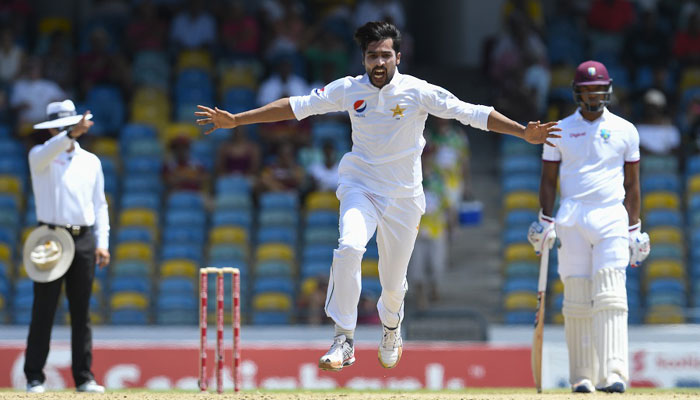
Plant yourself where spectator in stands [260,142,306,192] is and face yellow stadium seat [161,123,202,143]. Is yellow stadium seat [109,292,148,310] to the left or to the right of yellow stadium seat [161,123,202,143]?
left

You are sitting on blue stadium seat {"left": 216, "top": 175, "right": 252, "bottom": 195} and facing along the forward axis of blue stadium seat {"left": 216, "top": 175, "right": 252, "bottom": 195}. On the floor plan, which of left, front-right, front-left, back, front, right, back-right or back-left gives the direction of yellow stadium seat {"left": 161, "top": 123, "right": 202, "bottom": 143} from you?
back-right

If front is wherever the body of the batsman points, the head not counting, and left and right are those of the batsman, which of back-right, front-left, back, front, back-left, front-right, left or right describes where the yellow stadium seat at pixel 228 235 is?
back-right

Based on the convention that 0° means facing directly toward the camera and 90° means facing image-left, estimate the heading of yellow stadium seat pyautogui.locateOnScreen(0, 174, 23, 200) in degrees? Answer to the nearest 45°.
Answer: approximately 0°
